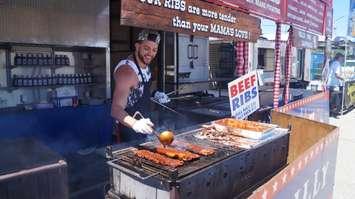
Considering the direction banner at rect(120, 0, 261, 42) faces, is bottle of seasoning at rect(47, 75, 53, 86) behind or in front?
behind

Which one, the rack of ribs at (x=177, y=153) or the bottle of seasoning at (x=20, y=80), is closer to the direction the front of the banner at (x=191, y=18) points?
the rack of ribs

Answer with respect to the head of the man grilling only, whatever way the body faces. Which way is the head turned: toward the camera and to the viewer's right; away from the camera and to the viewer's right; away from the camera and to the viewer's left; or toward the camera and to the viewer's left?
toward the camera and to the viewer's right

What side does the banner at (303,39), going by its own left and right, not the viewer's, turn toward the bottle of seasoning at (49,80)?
right

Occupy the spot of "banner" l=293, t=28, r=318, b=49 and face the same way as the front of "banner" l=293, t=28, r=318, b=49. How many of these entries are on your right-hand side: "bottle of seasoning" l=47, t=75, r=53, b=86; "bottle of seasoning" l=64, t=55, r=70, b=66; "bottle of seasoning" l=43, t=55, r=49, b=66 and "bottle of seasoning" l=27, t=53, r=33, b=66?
4

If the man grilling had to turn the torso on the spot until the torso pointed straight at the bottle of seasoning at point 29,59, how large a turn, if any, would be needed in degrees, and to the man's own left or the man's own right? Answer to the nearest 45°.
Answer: approximately 180°

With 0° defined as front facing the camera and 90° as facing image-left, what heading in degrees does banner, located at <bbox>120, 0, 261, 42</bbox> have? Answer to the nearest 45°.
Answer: approximately 315°

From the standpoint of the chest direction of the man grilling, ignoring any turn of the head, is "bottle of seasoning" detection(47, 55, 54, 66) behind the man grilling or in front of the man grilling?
behind

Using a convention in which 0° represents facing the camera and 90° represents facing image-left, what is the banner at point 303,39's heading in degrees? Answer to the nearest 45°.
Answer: approximately 315°

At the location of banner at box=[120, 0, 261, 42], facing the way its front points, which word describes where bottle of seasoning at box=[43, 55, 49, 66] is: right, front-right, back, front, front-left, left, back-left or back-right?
back

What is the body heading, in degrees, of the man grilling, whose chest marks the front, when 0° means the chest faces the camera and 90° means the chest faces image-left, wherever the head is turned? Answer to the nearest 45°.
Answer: approximately 315°

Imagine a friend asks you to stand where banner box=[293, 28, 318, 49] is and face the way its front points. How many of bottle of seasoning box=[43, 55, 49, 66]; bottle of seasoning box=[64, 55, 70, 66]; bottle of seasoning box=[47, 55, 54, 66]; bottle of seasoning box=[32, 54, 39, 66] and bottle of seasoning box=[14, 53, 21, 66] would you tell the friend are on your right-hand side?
5
